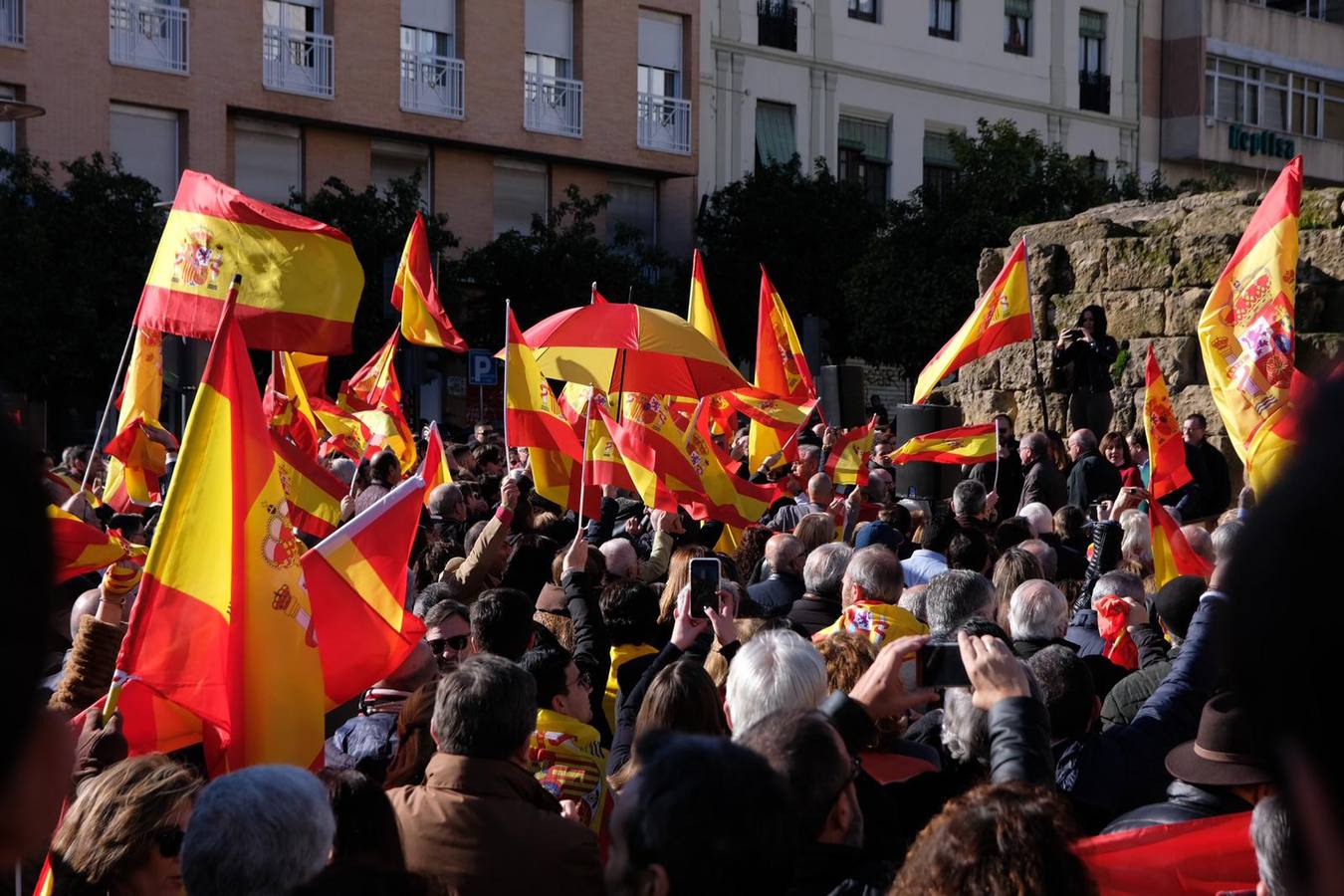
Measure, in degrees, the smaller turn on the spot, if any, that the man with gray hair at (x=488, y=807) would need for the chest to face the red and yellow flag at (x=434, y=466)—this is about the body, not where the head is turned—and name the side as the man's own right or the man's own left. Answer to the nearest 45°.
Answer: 0° — they already face it

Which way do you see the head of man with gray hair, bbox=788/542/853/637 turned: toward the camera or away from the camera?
away from the camera

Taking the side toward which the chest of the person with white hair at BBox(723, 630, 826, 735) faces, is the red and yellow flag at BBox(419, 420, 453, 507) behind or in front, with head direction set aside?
in front

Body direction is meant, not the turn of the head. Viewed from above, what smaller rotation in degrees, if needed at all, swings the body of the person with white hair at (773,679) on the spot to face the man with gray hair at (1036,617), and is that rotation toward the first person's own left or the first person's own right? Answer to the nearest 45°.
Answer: approximately 45° to the first person's own right

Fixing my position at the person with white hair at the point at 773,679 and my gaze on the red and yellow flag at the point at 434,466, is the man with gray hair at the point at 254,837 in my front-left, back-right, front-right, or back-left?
back-left

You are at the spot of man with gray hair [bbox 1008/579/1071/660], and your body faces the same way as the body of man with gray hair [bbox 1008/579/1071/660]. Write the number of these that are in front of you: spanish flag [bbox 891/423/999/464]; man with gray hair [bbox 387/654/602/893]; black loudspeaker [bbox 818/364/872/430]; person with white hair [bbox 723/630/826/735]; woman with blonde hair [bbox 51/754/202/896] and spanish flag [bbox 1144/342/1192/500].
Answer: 3

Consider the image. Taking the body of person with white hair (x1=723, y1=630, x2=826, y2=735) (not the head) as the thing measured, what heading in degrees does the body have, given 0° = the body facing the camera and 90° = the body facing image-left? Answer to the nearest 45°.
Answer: approximately 180°

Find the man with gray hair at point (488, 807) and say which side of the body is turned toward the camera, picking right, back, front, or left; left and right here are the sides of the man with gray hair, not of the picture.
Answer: back

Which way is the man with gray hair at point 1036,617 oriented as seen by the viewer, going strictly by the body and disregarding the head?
away from the camera

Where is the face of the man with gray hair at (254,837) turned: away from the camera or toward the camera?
away from the camera
